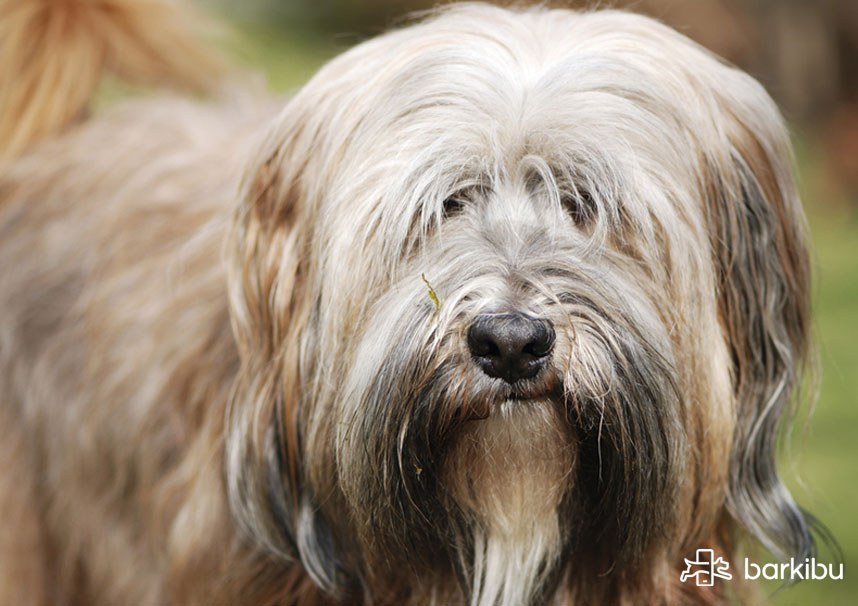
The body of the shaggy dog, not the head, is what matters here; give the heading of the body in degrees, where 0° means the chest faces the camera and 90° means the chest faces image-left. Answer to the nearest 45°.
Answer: approximately 315°
